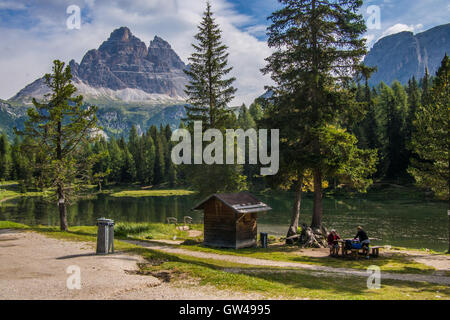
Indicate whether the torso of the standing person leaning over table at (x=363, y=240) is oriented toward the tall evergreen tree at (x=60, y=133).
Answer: yes

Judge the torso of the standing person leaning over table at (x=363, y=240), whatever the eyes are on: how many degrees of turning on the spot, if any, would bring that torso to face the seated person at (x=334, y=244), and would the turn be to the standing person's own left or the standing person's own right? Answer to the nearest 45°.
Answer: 0° — they already face them

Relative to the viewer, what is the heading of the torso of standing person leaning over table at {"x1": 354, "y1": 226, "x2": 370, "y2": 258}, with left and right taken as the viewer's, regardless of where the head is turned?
facing to the left of the viewer

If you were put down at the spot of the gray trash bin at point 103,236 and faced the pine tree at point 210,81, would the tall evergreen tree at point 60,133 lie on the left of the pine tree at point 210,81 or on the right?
left

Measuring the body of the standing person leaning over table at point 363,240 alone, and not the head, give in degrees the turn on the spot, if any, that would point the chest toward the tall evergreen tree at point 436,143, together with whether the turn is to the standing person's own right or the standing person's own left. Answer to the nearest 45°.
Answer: approximately 135° to the standing person's own right
